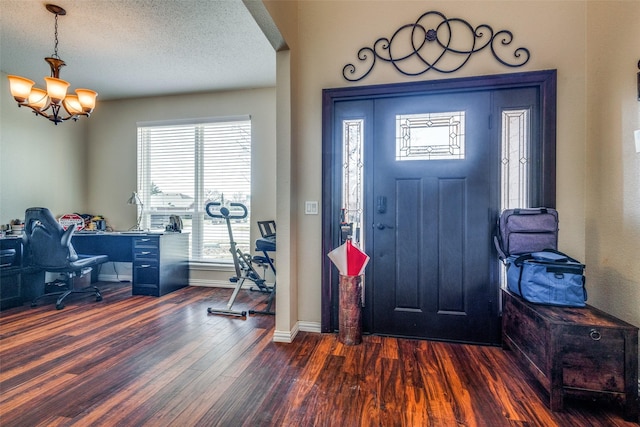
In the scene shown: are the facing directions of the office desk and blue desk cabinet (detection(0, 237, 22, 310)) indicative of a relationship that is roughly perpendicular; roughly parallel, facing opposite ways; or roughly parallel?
roughly perpendicular

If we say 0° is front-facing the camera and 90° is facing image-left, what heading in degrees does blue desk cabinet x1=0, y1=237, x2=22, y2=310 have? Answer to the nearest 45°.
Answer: approximately 315°

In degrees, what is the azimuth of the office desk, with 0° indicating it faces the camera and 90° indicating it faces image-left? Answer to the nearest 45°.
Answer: approximately 45°

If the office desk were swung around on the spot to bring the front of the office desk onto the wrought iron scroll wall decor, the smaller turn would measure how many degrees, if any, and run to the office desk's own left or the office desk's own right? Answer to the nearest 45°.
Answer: approximately 90° to the office desk's own left

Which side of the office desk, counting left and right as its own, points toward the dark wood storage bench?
left

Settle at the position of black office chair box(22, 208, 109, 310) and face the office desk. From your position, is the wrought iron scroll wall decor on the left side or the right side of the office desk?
right

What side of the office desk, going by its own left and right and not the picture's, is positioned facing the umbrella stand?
left

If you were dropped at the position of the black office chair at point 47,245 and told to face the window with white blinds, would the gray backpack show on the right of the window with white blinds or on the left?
right
